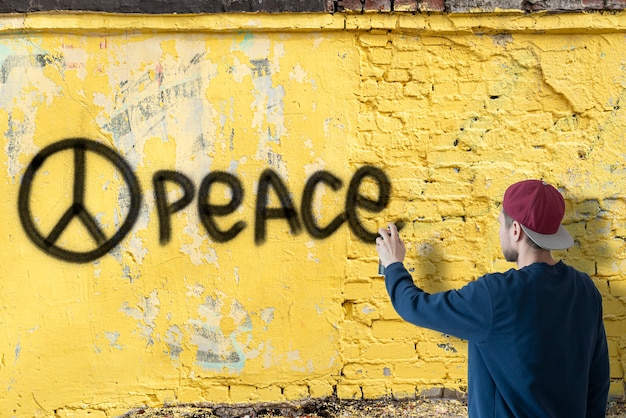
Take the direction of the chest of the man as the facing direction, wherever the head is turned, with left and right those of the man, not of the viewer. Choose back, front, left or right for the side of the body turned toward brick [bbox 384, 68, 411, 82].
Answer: front

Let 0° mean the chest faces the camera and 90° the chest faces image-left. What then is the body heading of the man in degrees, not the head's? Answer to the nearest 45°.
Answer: approximately 135°

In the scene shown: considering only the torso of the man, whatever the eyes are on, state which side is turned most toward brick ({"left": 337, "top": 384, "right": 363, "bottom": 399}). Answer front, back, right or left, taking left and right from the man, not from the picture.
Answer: front

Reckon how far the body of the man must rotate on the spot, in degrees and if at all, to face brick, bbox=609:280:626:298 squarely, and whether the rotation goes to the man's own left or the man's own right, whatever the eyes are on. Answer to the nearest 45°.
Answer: approximately 45° to the man's own right

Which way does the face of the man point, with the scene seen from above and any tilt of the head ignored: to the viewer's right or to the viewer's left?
to the viewer's left

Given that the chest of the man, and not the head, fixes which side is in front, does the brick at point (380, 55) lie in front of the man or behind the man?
in front

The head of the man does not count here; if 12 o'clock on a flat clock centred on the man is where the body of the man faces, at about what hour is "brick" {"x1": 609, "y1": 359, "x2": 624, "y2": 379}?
The brick is roughly at 2 o'clock from the man.
